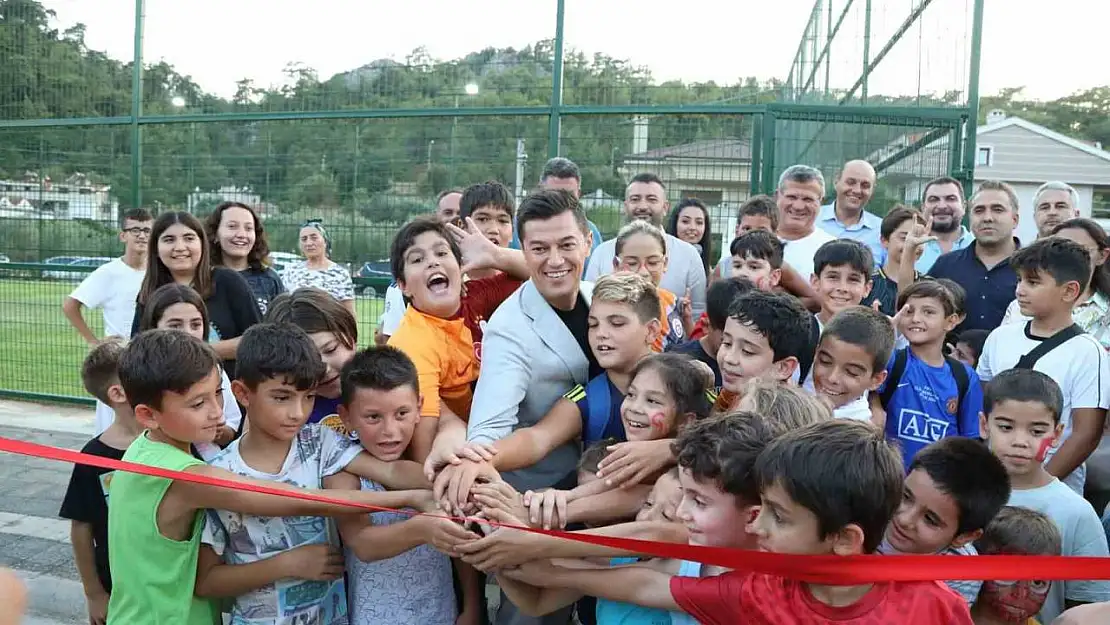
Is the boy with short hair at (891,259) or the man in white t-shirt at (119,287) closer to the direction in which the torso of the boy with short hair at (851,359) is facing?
the man in white t-shirt

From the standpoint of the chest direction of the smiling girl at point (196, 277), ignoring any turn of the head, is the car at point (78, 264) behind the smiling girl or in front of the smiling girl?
behind

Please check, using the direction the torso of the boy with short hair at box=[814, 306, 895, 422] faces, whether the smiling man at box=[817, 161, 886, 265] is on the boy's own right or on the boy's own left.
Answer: on the boy's own right

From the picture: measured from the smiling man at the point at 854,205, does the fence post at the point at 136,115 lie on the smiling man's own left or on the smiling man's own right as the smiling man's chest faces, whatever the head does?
on the smiling man's own right

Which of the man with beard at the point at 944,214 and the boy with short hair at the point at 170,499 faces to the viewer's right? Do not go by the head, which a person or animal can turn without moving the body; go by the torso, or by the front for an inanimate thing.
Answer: the boy with short hair

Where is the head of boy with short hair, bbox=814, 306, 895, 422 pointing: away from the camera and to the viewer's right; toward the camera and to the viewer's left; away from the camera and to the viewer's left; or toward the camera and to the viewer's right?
toward the camera and to the viewer's left

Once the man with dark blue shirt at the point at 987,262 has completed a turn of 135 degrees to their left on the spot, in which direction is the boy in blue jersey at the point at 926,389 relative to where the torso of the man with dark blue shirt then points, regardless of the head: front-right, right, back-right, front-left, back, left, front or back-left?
back-right
